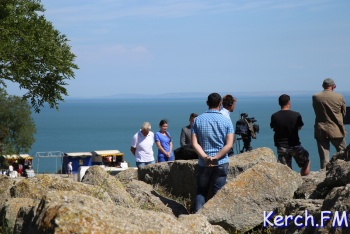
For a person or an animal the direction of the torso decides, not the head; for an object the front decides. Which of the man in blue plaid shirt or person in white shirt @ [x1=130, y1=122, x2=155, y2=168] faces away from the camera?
the man in blue plaid shirt

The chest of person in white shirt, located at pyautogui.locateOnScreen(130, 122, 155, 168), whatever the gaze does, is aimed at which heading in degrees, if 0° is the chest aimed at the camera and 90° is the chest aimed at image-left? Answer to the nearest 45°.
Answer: approximately 315°

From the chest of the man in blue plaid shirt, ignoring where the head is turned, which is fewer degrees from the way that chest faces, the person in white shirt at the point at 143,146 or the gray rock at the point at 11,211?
the person in white shirt

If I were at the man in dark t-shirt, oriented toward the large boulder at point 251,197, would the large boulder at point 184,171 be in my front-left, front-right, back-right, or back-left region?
front-right

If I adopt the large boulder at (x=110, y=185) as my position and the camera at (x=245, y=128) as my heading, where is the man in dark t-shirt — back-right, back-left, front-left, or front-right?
front-right

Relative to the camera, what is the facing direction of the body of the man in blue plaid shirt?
away from the camera

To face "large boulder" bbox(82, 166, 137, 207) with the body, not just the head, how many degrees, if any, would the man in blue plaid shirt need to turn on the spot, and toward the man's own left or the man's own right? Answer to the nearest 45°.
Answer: approximately 90° to the man's own left
